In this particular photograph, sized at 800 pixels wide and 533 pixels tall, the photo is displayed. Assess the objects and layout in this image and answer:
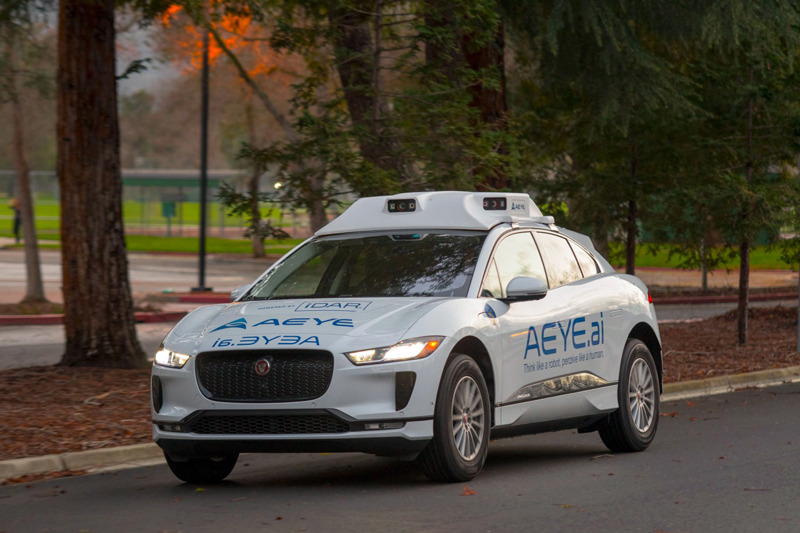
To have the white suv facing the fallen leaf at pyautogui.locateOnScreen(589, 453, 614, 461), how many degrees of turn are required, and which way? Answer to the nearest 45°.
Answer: approximately 180°

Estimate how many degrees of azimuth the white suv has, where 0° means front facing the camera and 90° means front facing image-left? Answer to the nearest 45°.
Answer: approximately 45°

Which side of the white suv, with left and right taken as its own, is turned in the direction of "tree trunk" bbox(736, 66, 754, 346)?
back
